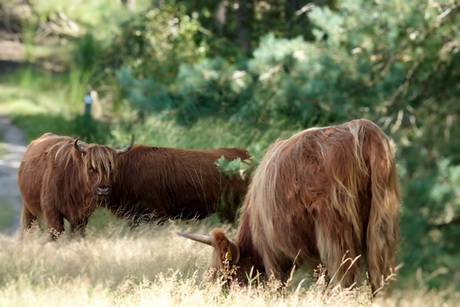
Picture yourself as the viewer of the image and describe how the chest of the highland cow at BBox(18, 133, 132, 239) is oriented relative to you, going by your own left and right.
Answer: facing the viewer and to the right of the viewer

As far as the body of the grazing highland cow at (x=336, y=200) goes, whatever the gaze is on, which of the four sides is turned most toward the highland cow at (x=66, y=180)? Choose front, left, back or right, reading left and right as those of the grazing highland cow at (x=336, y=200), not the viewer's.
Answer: front

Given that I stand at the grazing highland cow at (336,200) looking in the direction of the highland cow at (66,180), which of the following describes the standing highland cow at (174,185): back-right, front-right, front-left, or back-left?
front-right

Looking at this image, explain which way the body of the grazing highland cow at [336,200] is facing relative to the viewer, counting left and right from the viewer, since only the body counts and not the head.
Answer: facing away from the viewer and to the left of the viewer

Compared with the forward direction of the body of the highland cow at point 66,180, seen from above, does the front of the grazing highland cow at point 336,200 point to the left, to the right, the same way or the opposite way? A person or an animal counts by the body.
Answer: the opposite way

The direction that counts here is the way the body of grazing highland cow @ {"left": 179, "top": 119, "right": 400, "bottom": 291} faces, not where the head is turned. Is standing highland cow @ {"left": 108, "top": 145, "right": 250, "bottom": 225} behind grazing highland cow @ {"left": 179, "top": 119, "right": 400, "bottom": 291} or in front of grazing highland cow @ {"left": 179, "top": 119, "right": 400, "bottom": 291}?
in front
